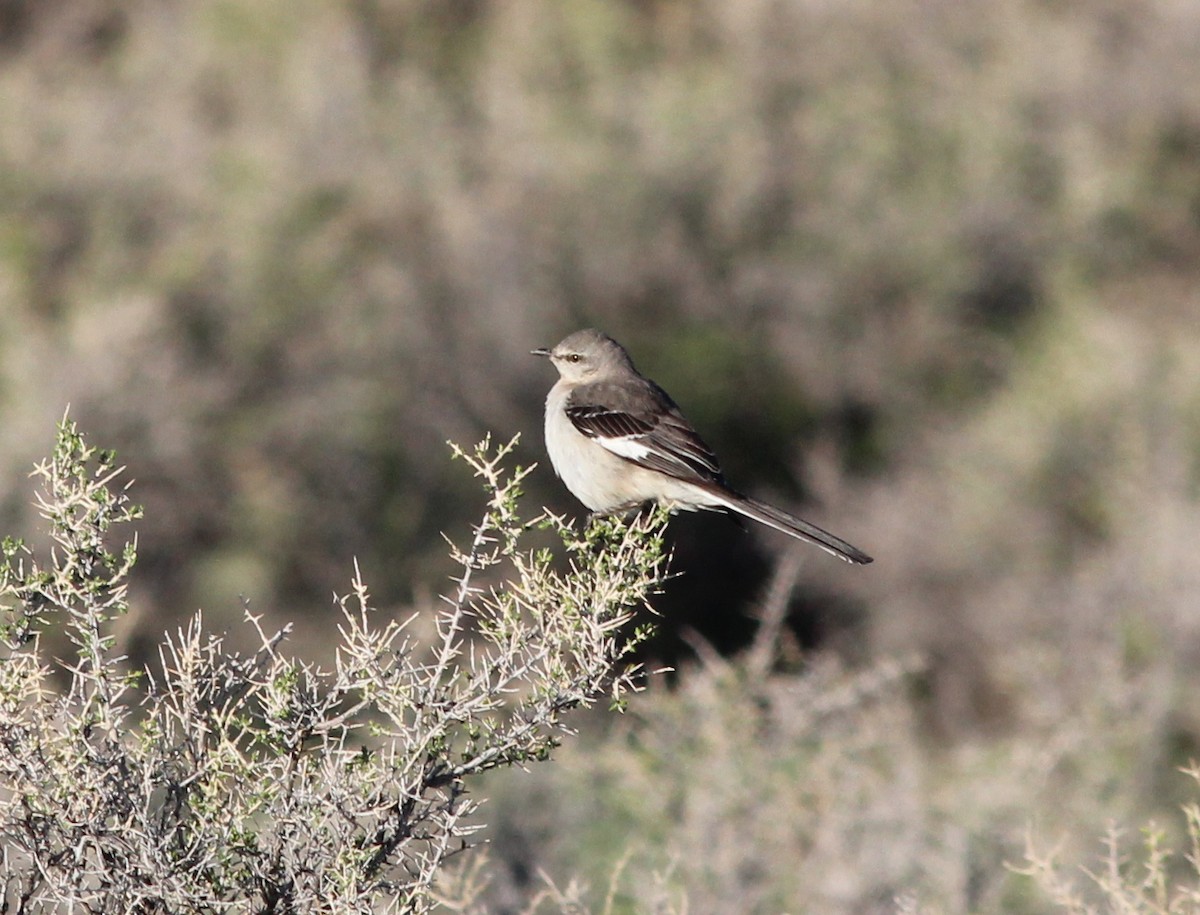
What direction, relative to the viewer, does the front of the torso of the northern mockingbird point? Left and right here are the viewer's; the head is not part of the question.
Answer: facing to the left of the viewer
